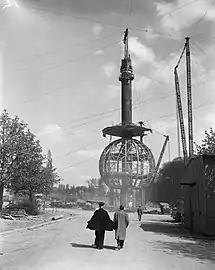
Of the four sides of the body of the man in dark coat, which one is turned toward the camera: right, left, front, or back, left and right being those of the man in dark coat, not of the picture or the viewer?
back

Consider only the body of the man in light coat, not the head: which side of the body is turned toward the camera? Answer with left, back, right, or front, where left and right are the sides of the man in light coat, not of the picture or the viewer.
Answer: back

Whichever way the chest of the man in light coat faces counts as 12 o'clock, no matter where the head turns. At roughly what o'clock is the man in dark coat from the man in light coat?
The man in dark coat is roughly at 8 o'clock from the man in light coat.

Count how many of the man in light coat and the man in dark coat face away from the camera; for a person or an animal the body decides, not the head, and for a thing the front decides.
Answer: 2

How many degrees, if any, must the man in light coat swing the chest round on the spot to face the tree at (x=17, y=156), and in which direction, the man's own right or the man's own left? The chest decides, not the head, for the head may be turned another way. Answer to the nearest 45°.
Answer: approximately 45° to the man's own left

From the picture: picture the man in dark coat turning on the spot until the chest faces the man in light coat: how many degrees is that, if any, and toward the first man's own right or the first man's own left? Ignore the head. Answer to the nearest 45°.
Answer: approximately 45° to the first man's own right

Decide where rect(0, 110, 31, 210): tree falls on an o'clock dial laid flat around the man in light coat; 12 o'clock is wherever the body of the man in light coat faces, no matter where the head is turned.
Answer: The tree is roughly at 11 o'clock from the man in light coat.

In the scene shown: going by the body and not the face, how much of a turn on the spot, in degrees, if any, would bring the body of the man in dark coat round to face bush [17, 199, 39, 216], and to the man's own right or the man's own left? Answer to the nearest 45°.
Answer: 0° — they already face it
